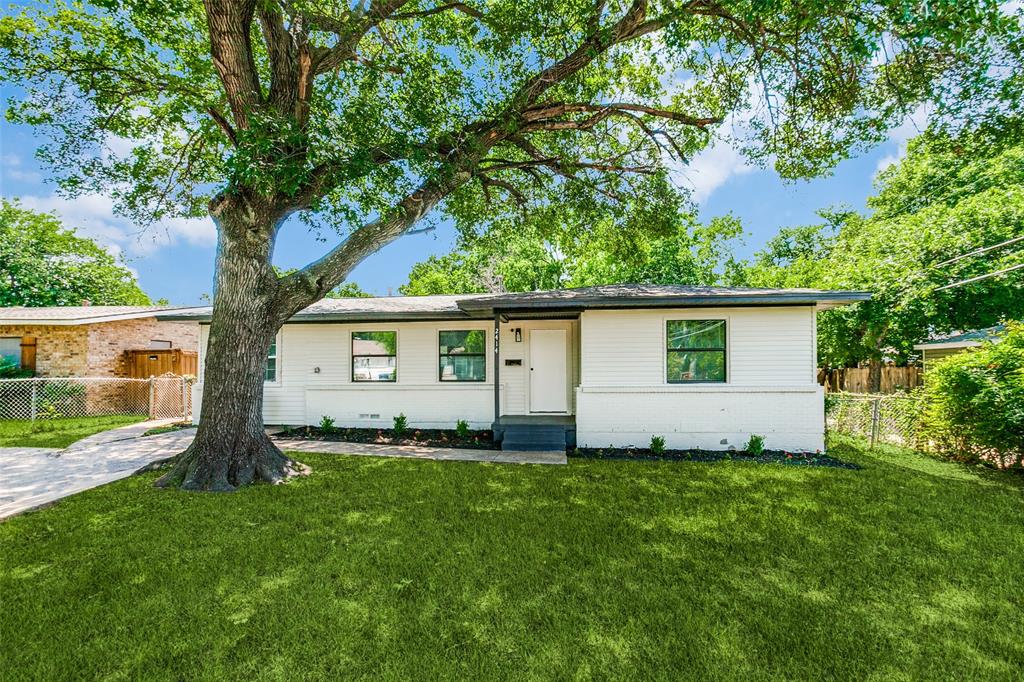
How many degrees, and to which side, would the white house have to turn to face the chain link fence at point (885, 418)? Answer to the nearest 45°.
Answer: approximately 90° to its left

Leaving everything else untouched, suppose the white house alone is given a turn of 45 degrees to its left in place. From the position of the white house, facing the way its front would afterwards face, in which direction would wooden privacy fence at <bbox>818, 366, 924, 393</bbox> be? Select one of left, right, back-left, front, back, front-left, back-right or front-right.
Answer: left

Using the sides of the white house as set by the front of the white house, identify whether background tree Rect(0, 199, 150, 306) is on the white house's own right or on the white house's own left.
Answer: on the white house's own right

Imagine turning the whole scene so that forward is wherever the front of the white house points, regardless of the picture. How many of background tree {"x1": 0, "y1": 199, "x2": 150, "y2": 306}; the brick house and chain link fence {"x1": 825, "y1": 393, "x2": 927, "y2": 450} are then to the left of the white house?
1

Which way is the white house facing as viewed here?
toward the camera

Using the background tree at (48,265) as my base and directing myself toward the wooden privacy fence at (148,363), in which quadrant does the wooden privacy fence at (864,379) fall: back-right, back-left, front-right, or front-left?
front-left

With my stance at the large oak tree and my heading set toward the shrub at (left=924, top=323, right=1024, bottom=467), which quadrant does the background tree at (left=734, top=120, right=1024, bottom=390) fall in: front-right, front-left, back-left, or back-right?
front-left

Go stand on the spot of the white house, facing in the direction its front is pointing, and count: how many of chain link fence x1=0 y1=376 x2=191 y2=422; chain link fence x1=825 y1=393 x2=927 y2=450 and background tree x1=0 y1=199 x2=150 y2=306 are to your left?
1
